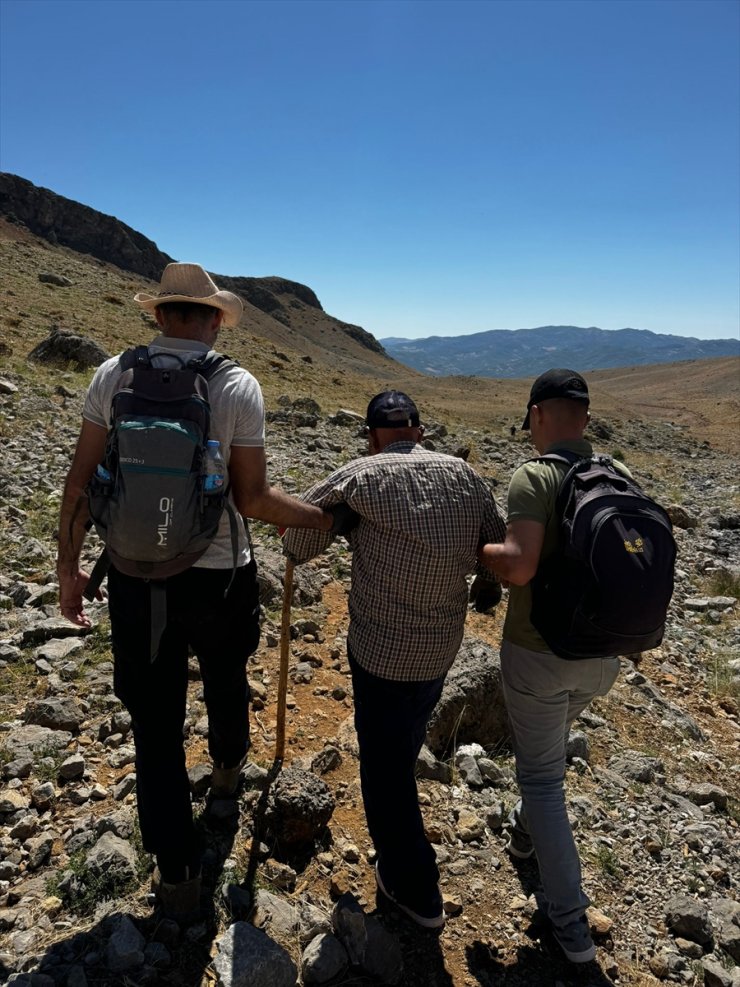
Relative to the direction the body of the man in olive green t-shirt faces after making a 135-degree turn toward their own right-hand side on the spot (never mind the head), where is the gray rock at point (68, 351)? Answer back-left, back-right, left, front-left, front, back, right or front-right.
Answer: back-left

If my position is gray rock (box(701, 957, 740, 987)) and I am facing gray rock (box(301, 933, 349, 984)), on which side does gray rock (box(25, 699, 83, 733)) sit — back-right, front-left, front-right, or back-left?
front-right

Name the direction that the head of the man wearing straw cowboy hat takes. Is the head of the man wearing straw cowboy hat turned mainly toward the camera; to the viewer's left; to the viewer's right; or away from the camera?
away from the camera

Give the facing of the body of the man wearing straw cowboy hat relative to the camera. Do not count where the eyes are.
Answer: away from the camera

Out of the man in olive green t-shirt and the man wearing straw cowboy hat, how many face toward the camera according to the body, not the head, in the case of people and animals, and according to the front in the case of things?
0

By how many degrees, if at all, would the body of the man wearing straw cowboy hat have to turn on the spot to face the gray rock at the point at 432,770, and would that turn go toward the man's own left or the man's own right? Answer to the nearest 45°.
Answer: approximately 45° to the man's own right

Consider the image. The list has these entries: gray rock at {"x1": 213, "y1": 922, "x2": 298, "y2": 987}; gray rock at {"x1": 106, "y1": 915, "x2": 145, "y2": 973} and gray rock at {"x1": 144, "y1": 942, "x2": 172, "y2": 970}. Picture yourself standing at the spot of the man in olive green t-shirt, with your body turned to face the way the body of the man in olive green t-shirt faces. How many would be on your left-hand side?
3

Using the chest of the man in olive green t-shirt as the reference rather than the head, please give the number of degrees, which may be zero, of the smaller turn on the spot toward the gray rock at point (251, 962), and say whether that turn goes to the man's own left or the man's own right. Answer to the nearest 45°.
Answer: approximately 90° to the man's own left

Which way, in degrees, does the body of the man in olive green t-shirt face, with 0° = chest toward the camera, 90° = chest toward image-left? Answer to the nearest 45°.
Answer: approximately 135°

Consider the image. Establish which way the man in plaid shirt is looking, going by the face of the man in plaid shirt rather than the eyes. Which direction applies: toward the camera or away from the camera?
away from the camera

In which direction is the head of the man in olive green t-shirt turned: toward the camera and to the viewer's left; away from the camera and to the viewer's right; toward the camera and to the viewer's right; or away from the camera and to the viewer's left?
away from the camera and to the viewer's left
